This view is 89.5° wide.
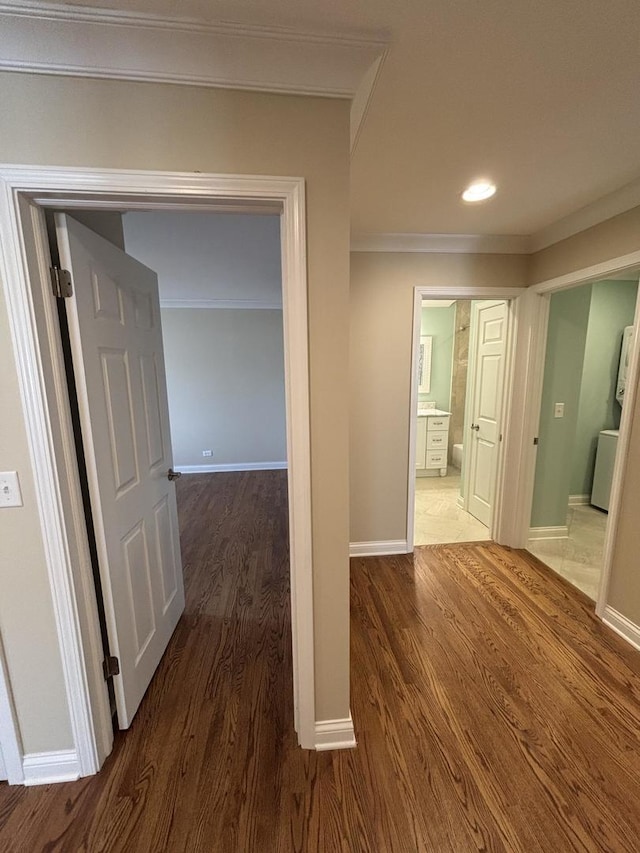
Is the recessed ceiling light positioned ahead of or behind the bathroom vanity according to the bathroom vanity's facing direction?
ahead

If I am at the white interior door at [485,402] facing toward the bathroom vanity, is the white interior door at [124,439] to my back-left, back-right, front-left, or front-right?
back-left

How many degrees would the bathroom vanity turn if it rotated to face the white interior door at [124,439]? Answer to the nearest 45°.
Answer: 0° — it already faces it

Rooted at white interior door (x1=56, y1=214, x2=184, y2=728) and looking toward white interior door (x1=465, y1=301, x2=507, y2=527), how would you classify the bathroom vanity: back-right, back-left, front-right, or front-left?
front-left

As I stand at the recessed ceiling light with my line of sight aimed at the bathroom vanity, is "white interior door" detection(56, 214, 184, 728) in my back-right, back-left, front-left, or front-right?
back-left

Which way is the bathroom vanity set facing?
toward the camera

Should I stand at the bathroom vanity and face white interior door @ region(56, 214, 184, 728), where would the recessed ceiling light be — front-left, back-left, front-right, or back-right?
front-left

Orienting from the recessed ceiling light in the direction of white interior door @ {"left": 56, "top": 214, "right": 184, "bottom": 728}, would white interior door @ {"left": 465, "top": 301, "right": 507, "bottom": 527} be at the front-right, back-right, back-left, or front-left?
back-right

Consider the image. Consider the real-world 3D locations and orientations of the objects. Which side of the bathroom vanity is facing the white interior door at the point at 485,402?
front

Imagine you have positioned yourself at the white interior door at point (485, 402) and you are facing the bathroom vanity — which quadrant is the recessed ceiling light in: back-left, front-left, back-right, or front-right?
back-left
